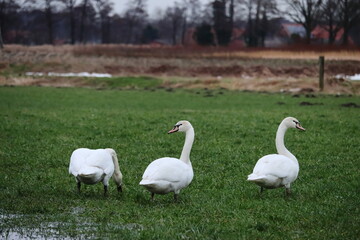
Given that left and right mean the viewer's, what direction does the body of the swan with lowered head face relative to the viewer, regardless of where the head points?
facing away from the viewer and to the right of the viewer

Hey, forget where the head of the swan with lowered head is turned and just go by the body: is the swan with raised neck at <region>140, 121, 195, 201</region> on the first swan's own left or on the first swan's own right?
on the first swan's own right

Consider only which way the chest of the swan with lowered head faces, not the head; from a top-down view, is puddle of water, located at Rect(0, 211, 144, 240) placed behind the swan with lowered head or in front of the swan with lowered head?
behind

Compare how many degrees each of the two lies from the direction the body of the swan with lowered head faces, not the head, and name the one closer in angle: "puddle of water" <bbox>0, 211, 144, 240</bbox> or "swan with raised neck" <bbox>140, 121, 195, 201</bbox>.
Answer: the swan with raised neck

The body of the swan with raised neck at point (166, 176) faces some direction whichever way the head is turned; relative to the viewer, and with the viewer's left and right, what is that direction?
facing away from the viewer and to the right of the viewer

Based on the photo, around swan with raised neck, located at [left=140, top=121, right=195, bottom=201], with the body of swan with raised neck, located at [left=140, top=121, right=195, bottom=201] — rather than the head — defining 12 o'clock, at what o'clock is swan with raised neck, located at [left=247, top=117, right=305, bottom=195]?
swan with raised neck, located at [left=247, top=117, right=305, bottom=195] is roughly at 1 o'clock from swan with raised neck, located at [left=140, top=121, right=195, bottom=201].

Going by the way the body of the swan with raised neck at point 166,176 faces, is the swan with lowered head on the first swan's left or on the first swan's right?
on the first swan's left

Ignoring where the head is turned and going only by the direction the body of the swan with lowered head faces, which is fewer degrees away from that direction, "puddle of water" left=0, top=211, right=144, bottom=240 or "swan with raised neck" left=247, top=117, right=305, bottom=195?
the swan with raised neck

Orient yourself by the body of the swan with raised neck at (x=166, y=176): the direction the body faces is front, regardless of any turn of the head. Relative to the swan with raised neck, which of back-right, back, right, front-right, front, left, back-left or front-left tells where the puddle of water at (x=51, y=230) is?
back

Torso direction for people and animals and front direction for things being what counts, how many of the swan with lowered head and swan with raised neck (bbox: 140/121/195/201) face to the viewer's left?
0

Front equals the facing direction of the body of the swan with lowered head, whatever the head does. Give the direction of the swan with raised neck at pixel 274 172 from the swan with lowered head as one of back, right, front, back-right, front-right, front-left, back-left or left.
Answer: front-right
